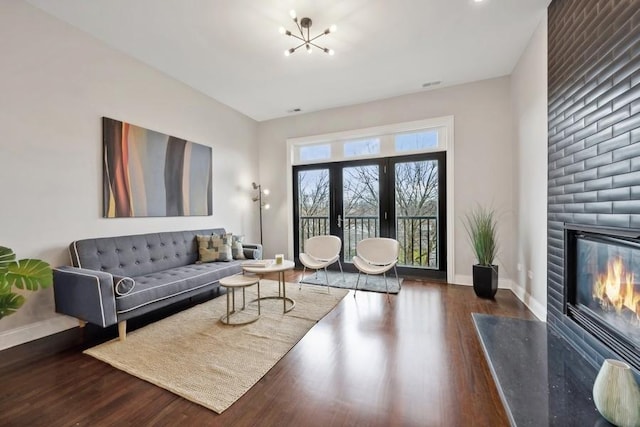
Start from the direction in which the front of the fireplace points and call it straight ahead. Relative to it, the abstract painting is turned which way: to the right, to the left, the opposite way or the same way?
the opposite way

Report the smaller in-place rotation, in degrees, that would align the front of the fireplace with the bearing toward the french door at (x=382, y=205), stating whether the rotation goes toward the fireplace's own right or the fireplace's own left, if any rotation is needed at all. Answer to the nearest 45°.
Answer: approximately 90° to the fireplace's own right

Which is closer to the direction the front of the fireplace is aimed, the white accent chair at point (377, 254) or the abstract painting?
the abstract painting

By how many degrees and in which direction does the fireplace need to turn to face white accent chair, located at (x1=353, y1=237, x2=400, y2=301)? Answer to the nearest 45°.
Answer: approximately 45° to its right

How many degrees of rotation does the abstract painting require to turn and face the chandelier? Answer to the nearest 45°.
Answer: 0° — it already faces it

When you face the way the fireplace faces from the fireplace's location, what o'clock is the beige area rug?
The beige area rug is roughly at 12 o'clock from the fireplace.

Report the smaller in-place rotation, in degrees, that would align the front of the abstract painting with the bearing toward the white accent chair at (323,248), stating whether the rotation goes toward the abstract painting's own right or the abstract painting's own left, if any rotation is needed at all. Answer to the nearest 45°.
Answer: approximately 45° to the abstract painting's own left

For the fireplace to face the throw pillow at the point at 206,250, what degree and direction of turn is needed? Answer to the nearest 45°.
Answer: approximately 45° to its right

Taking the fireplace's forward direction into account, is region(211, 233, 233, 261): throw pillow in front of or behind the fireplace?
in front

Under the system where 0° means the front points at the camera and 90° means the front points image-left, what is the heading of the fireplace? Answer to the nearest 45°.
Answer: approximately 45°

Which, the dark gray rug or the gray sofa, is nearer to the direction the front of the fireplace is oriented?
the gray sofa

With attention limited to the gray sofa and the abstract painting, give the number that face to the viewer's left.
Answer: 0

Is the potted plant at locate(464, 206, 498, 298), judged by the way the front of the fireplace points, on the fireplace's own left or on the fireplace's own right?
on the fireplace's own right
